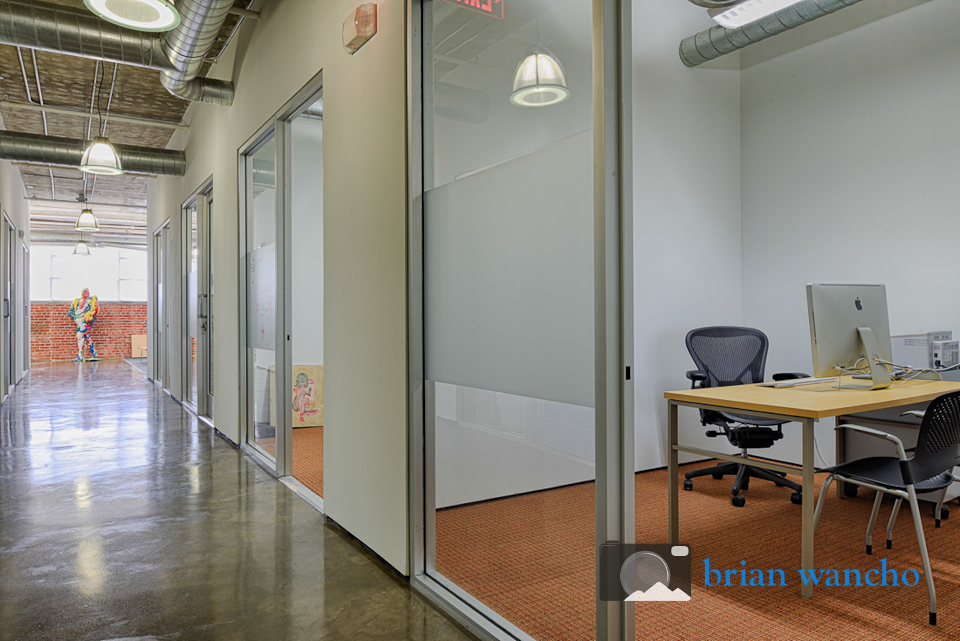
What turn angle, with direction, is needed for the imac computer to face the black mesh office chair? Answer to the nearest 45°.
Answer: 0° — it already faces it

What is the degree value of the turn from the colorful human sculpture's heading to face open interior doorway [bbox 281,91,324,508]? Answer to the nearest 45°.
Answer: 0° — it already faces it

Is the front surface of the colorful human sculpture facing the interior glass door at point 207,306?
yes

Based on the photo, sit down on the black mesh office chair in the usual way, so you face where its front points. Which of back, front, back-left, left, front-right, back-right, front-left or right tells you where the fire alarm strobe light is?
right

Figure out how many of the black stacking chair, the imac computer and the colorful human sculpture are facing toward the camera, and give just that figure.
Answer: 1

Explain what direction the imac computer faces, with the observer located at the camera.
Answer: facing away from the viewer and to the left of the viewer

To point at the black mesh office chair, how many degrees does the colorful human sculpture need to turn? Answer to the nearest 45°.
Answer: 0° — it already faces it

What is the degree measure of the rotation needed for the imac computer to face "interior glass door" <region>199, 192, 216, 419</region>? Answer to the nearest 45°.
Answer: approximately 45° to its left

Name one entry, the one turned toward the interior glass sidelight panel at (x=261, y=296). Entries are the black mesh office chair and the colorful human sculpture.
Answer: the colorful human sculpture

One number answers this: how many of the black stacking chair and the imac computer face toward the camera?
0

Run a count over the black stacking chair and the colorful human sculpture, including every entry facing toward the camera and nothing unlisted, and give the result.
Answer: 1

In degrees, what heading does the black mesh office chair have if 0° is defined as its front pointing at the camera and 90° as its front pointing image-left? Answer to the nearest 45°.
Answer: approximately 315°

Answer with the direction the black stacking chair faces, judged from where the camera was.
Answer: facing away from the viewer and to the left of the viewer

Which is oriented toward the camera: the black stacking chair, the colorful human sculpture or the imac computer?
the colorful human sculpture

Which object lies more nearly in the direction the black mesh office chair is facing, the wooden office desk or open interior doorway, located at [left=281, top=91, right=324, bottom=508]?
the wooden office desk

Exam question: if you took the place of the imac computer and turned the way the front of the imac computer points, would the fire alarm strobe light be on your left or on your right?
on your left
